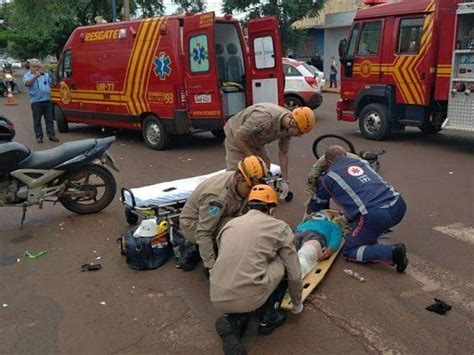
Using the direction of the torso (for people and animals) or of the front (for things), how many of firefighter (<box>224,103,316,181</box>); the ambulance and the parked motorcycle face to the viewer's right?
1

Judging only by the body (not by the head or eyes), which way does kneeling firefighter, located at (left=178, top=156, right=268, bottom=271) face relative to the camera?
to the viewer's right

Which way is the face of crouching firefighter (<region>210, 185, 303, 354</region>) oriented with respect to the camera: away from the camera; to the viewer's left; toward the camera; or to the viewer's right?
away from the camera

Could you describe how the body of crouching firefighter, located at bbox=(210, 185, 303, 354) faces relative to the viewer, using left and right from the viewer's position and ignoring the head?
facing away from the viewer and to the right of the viewer

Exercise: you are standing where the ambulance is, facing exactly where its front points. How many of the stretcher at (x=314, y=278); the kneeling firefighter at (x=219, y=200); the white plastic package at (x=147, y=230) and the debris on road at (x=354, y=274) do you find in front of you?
0

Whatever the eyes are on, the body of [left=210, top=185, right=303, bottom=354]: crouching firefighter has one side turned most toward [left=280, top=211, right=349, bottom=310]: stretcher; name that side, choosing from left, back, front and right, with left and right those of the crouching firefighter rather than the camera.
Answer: front

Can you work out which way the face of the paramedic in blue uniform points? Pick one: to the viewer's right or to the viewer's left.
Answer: to the viewer's left

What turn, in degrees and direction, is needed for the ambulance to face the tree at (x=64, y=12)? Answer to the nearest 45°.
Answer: approximately 45° to its right

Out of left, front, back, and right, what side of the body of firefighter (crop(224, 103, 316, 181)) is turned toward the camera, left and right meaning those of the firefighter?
right
